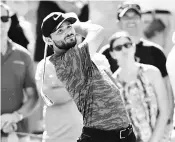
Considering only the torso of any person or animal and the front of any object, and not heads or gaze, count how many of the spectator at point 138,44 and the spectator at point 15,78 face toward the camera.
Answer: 2

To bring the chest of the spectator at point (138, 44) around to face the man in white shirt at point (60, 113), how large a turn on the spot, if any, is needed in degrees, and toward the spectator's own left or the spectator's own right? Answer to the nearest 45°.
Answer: approximately 45° to the spectator's own right

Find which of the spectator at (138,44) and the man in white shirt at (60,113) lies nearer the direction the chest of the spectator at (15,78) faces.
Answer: the man in white shirt

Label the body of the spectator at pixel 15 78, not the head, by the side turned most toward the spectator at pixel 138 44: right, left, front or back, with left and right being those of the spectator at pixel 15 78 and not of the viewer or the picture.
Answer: left

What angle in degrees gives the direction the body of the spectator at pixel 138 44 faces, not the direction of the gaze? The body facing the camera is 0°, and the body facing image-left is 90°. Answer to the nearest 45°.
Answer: approximately 0°

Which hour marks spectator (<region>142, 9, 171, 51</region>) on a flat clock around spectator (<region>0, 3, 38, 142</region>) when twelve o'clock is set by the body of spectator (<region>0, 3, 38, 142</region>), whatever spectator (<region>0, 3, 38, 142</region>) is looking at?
spectator (<region>142, 9, 171, 51</region>) is roughly at 9 o'clock from spectator (<region>0, 3, 38, 142</region>).
